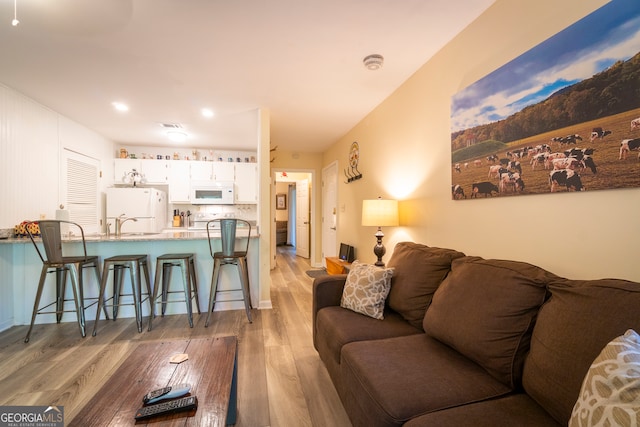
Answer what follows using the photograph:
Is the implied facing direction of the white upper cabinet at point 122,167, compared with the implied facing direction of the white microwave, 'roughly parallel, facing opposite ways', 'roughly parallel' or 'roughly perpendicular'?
roughly parallel

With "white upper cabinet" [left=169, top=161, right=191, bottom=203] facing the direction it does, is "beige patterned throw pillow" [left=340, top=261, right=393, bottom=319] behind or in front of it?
in front

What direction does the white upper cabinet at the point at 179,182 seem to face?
toward the camera

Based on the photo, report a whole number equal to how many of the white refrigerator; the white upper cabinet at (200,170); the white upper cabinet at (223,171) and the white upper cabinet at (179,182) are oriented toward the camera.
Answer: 4

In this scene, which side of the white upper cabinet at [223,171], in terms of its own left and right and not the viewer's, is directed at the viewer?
front

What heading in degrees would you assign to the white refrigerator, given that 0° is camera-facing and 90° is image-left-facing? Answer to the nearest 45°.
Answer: approximately 0°

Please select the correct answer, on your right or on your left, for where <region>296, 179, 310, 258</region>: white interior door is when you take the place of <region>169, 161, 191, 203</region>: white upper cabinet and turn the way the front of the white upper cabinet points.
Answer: on your left

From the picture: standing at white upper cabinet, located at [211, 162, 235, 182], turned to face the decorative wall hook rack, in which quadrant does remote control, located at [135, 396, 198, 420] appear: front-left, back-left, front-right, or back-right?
front-right

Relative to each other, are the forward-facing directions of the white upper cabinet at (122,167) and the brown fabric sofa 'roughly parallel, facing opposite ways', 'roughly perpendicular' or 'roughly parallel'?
roughly perpendicular

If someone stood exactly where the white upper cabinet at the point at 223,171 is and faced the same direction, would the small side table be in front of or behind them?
in front

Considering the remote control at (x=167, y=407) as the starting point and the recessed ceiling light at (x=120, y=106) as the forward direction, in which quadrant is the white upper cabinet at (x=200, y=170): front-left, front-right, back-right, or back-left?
front-right

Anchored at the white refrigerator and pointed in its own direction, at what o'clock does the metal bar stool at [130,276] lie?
The metal bar stool is roughly at 12 o'clock from the white refrigerator.

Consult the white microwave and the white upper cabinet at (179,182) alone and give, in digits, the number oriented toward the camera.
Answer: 2

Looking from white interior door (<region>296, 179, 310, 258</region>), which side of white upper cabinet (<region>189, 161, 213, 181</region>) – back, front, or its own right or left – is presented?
left

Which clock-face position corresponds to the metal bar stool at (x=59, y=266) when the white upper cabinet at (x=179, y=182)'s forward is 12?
The metal bar stool is roughly at 1 o'clock from the white upper cabinet.

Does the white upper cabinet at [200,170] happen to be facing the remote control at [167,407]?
yes

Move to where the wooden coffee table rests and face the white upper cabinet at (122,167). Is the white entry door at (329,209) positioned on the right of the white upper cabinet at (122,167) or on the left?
right

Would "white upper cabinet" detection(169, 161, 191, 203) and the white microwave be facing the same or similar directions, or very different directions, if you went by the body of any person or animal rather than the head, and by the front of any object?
same or similar directions

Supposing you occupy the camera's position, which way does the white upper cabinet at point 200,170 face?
facing the viewer
